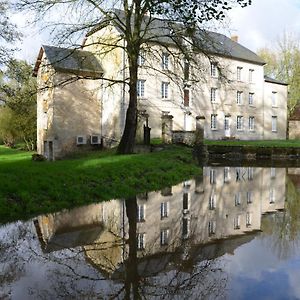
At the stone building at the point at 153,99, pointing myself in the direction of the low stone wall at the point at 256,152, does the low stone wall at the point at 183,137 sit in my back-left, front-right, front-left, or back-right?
front-right

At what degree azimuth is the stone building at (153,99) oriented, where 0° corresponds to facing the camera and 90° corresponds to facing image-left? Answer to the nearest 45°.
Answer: approximately 315°

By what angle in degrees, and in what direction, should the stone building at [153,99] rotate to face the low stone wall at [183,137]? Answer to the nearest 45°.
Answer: approximately 45° to its right

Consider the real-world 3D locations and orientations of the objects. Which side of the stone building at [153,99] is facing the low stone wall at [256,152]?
front

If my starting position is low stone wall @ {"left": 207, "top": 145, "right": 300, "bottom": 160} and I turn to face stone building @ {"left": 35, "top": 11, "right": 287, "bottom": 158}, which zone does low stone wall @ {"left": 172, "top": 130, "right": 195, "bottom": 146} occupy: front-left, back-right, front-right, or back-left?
front-left

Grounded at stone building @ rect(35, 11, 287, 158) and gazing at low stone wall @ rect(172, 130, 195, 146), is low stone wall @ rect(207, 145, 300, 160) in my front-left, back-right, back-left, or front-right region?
front-left
